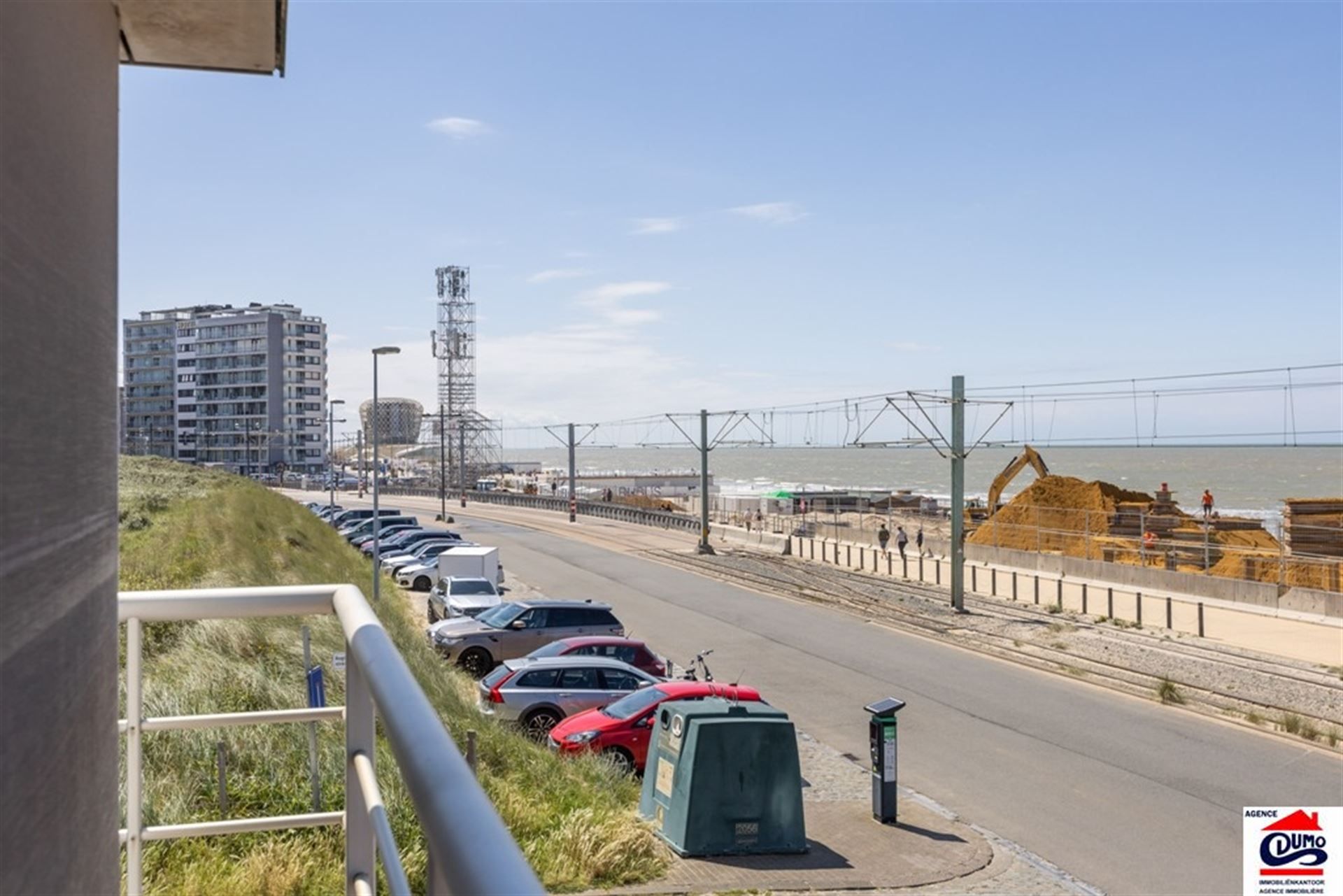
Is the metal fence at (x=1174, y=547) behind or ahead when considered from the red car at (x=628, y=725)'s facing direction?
behind

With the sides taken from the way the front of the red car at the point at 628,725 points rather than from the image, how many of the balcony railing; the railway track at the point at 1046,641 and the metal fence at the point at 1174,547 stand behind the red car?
2

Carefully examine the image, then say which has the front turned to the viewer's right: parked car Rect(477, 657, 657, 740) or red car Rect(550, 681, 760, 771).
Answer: the parked car

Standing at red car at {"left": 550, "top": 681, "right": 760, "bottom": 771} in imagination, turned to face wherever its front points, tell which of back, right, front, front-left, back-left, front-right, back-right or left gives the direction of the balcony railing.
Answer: front-left

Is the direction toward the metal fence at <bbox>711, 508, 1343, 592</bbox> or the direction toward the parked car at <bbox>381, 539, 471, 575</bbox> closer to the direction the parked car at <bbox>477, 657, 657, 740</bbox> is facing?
the metal fence

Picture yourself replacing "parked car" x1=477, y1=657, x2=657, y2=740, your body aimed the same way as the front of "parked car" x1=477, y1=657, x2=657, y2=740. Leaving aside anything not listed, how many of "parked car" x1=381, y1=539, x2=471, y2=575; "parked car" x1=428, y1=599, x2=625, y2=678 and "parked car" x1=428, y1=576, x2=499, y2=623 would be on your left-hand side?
3

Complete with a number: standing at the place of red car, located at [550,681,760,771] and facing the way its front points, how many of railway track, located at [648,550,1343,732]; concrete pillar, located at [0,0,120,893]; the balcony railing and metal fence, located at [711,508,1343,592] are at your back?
2

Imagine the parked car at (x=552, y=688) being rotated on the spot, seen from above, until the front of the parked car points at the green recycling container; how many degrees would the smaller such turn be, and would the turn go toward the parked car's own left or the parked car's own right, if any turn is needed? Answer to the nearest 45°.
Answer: approximately 90° to the parked car's own right

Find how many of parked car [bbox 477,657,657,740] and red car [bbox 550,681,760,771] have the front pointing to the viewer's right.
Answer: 1

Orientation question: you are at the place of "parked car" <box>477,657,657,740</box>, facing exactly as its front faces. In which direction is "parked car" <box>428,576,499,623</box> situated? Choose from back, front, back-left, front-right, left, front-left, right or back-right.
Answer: left

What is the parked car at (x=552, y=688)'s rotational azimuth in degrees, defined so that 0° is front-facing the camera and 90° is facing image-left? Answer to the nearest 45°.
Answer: approximately 270°

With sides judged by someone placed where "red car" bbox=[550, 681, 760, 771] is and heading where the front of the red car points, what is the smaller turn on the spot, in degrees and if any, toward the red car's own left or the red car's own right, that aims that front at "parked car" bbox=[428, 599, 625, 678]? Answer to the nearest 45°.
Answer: approximately 135° to the red car's own right

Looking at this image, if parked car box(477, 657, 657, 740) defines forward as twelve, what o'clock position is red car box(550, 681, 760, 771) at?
The red car is roughly at 2 o'clock from the parked car.

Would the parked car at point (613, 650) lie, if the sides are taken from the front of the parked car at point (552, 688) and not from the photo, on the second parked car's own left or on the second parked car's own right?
on the second parked car's own left

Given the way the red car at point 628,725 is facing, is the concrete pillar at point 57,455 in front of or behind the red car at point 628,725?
in front

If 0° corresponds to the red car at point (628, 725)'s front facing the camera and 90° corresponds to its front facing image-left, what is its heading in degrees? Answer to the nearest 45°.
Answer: approximately 45°

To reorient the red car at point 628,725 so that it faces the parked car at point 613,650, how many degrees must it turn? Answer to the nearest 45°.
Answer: approximately 135° to its right
